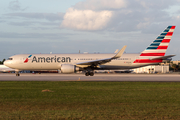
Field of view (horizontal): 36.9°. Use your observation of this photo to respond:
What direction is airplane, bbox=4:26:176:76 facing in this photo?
to the viewer's left
